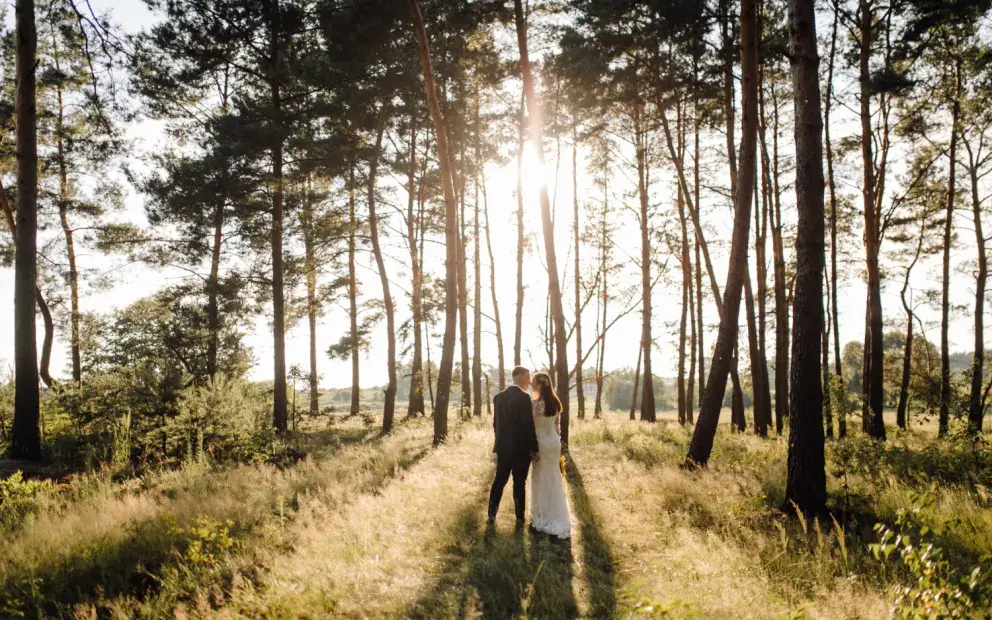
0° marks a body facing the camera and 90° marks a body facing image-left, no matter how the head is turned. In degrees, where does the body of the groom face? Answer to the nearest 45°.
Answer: approximately 225°

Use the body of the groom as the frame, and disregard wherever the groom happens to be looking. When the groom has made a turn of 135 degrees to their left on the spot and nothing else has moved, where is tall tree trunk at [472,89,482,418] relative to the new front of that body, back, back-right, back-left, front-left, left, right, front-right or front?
right

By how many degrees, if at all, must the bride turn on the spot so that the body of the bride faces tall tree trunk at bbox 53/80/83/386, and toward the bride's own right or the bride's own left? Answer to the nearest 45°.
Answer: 0° — they already face it

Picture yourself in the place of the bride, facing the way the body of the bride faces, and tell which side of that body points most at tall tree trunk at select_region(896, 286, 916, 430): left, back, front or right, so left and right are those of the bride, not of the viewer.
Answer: right

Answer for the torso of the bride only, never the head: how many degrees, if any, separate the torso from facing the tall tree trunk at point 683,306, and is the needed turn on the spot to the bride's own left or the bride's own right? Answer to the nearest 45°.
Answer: approximately 45° to the bride's own right

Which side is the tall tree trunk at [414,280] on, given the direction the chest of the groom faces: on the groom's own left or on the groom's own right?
on the groom's own left

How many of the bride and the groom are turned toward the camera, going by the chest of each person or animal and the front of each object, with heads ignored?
0

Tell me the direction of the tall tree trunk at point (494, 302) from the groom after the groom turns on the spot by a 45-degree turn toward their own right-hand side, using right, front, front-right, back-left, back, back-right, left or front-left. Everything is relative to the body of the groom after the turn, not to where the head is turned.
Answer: left

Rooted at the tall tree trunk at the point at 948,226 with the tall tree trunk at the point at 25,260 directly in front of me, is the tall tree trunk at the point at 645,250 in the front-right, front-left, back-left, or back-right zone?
front-right

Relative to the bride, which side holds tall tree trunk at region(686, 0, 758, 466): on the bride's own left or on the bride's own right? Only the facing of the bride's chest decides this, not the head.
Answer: on the bride's own right

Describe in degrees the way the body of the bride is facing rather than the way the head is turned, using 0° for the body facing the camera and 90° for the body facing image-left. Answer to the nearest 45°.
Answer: approximately 135°

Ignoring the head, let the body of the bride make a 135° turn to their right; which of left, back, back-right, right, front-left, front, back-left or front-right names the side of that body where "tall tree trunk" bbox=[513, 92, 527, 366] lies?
left

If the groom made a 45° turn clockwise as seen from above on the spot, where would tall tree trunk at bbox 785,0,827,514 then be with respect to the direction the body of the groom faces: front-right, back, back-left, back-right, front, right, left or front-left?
front

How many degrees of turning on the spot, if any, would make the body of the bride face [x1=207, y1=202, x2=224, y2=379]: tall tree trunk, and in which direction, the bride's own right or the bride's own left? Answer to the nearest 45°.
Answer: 0° — they already face it
